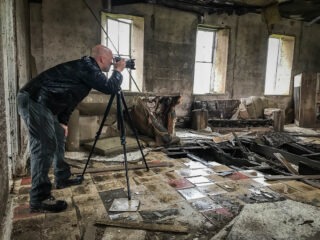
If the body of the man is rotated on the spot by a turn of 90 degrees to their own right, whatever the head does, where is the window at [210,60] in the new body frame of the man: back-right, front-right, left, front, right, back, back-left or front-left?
back-left

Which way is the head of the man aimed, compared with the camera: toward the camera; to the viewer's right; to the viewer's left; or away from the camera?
to the viewer's right

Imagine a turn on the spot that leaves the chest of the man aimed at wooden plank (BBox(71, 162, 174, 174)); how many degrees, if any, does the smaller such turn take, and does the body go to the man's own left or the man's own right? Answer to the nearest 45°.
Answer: approximately 45° to the man's own left

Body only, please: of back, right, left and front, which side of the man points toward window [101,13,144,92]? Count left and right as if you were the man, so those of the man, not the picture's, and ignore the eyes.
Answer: left

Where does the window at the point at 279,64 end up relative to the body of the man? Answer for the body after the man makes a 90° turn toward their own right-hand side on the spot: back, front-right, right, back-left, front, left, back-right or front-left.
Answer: back-left

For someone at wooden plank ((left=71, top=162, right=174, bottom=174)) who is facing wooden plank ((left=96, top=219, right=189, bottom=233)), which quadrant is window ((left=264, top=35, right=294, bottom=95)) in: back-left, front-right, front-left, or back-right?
back-left

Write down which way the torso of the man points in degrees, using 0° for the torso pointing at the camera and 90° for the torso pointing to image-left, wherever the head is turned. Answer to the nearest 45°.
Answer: approximately 270°

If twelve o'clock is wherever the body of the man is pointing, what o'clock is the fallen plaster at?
The fallen plaster is roughly at 1 o'clock from the man.
